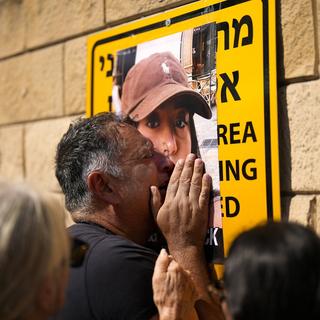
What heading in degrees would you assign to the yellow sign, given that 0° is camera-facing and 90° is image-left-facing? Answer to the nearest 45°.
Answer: approximately 45°

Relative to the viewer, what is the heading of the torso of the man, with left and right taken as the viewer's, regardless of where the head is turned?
facing away from the viewer and to the right of the viewer

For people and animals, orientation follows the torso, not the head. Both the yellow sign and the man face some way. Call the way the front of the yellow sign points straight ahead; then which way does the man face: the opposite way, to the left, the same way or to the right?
the opposite way

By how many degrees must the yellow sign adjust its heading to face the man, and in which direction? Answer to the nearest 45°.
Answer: approximately 45° to its right
